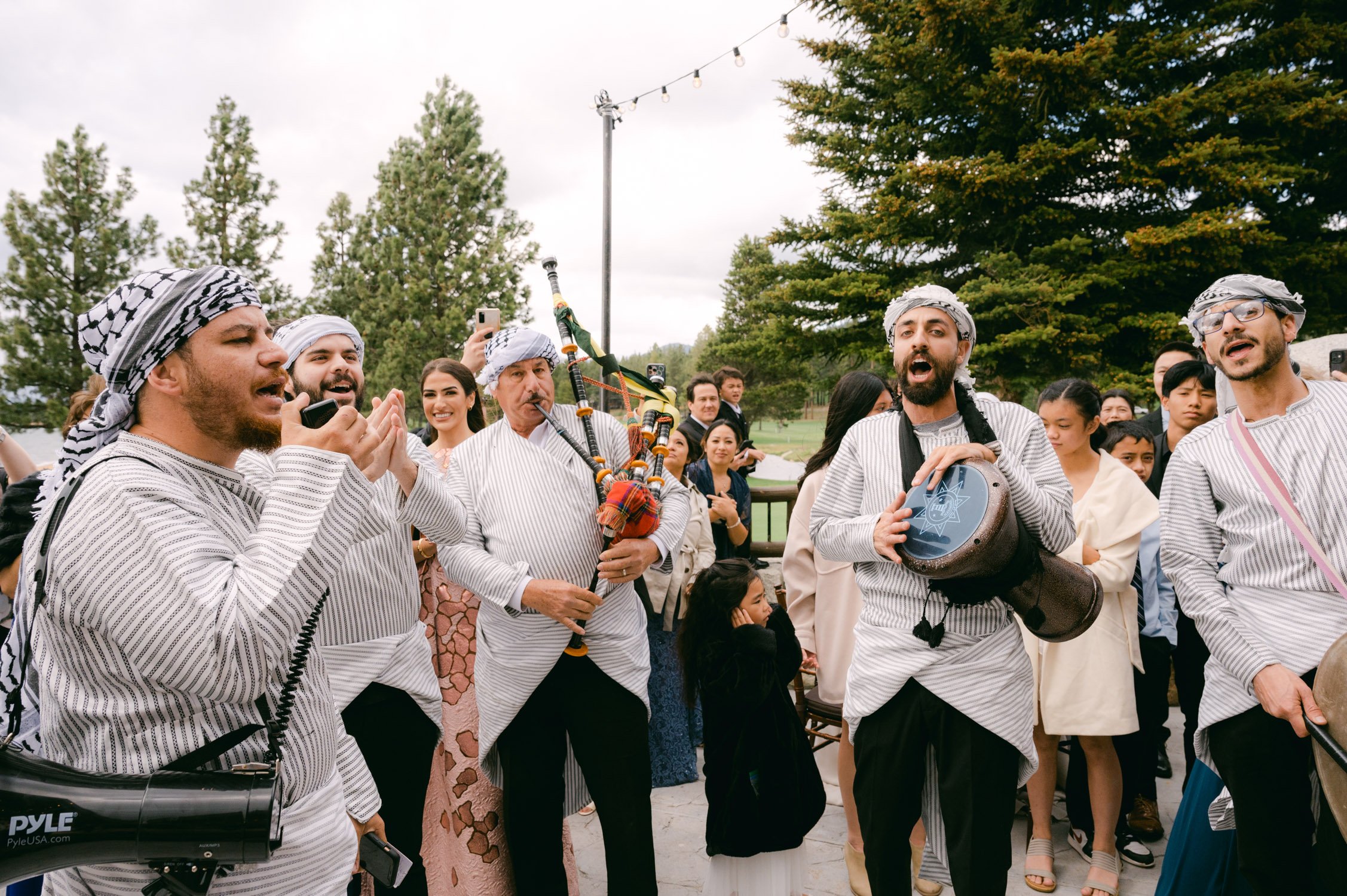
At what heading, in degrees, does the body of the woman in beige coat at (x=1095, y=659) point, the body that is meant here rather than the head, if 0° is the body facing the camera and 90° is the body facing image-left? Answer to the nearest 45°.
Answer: approximately 45°

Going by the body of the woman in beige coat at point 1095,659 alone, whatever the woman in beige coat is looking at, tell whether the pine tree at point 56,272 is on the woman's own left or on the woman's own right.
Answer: on the woman's own right

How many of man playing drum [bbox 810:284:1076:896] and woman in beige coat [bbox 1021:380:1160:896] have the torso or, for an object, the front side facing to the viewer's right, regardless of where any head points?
0

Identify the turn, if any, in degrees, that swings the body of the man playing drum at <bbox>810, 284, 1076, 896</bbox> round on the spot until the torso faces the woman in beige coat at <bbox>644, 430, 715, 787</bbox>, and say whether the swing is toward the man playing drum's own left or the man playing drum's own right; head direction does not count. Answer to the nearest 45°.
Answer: approximately 135° to the man playing drum's own right

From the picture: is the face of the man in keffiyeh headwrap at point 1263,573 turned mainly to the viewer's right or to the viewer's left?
to the viewer's left

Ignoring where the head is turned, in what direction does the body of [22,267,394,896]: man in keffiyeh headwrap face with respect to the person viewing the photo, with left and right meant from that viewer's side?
facing to the right of the viewer

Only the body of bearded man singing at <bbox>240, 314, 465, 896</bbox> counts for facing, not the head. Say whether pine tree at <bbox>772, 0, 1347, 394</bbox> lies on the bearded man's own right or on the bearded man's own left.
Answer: on the bearded man's own left

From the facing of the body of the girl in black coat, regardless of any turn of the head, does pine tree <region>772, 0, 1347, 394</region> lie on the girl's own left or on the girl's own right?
on the girl's own left
